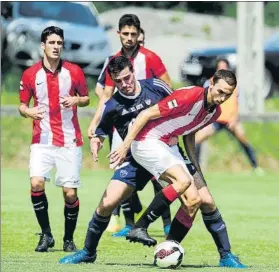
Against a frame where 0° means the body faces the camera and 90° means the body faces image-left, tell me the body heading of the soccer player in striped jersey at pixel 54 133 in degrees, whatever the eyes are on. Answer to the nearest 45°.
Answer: approximately 0°

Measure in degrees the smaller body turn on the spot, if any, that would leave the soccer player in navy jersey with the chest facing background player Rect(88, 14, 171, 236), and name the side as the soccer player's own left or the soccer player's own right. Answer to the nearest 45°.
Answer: approximately 180°

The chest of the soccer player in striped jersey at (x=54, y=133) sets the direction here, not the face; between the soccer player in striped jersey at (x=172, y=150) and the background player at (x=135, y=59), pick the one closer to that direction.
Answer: the soccer player in striped jersey

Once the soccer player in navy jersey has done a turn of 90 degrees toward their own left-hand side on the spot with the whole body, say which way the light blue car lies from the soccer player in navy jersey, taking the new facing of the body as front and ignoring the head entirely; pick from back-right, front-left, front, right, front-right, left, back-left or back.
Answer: left

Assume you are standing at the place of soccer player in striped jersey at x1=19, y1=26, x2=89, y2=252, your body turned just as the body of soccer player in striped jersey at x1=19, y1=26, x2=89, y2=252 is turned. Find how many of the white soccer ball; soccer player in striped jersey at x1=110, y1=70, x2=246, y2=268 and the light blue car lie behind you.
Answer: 1

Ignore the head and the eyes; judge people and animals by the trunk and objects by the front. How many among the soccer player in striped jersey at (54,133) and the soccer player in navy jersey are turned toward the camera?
2

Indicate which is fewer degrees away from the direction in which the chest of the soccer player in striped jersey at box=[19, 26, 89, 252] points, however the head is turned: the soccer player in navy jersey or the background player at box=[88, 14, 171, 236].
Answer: the soccer player in navy jersey

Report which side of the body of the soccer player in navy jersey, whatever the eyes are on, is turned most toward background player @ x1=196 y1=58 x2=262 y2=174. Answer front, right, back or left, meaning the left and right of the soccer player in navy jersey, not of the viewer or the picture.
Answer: back
